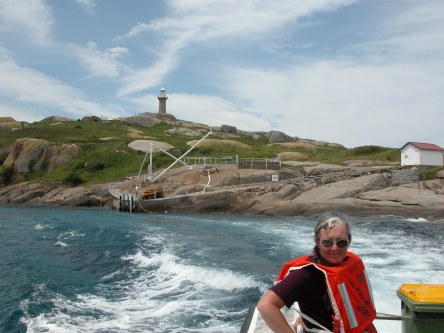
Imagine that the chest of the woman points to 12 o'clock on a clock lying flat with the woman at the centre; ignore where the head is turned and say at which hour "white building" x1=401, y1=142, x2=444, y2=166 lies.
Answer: The white building is roughly at 8 o'clock from the woman.

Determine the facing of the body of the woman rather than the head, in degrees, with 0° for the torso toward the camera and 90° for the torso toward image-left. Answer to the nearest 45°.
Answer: approximately 315°

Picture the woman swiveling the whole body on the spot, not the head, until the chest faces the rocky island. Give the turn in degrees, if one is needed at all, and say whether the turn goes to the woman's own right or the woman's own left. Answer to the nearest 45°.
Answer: approximately 135° to the woman's own left

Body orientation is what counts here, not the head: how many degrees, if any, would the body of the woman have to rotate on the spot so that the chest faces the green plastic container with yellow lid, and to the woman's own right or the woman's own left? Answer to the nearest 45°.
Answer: approximately 90° to the woman's own left
